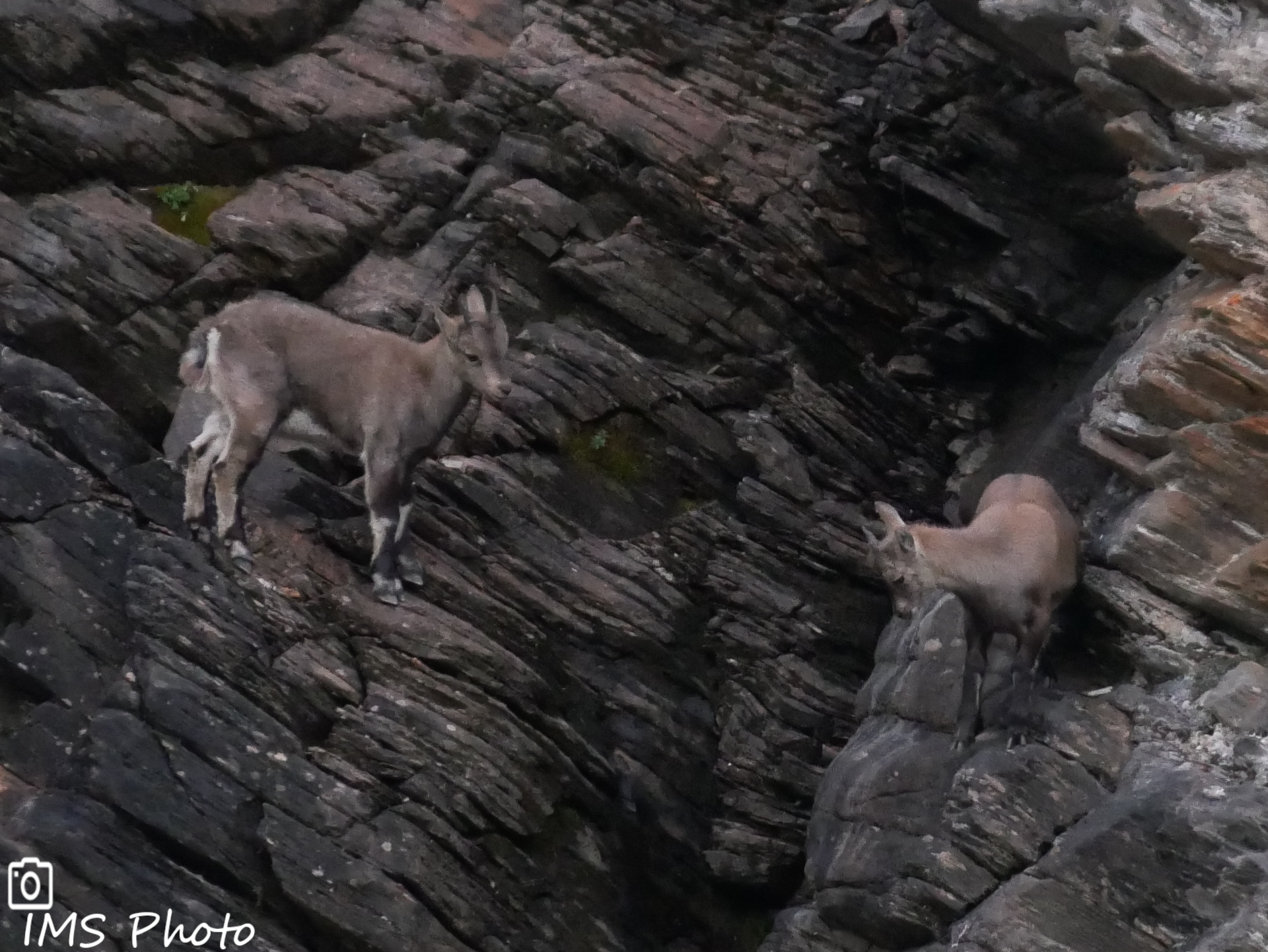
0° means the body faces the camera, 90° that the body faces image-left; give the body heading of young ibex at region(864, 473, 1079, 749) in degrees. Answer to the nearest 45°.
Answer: approximately 45°

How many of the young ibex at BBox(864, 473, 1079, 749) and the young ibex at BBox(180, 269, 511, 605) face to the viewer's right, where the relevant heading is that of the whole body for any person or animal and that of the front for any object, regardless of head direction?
1

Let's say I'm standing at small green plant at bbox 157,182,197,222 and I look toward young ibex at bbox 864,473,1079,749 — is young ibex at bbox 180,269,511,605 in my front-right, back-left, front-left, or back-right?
front-right

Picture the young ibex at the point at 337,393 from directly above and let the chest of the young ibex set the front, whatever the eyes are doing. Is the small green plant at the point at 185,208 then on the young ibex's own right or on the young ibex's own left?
on the young ibex's own left

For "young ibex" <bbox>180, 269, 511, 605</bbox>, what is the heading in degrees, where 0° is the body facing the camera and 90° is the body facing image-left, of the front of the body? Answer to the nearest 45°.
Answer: approximately 270°

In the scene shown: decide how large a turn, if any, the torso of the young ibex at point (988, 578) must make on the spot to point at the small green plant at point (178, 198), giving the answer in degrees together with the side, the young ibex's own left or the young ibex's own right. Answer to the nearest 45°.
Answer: approximately 45° to the young ibex's own right

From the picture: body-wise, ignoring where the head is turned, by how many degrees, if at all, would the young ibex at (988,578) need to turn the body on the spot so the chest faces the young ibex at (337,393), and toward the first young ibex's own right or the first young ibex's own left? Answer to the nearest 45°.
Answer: approximately 45° to the first young ibex's own right

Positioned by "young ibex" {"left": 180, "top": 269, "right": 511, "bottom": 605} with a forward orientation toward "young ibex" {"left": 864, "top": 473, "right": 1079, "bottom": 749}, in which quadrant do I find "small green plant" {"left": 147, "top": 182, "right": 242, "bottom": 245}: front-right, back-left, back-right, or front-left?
back-left

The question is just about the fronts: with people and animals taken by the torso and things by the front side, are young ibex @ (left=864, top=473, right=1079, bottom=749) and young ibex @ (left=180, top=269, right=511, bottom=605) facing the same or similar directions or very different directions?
very different directions

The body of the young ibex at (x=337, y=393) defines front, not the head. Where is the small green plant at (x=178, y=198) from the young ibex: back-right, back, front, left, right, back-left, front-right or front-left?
back-left

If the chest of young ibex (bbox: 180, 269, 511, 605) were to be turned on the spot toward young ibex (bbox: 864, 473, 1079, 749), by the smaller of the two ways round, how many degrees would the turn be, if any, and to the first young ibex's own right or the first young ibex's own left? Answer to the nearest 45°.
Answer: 0° — it already faces it

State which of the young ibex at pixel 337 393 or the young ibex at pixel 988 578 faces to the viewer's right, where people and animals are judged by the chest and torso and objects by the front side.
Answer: the young ibex at pixel 337 393
